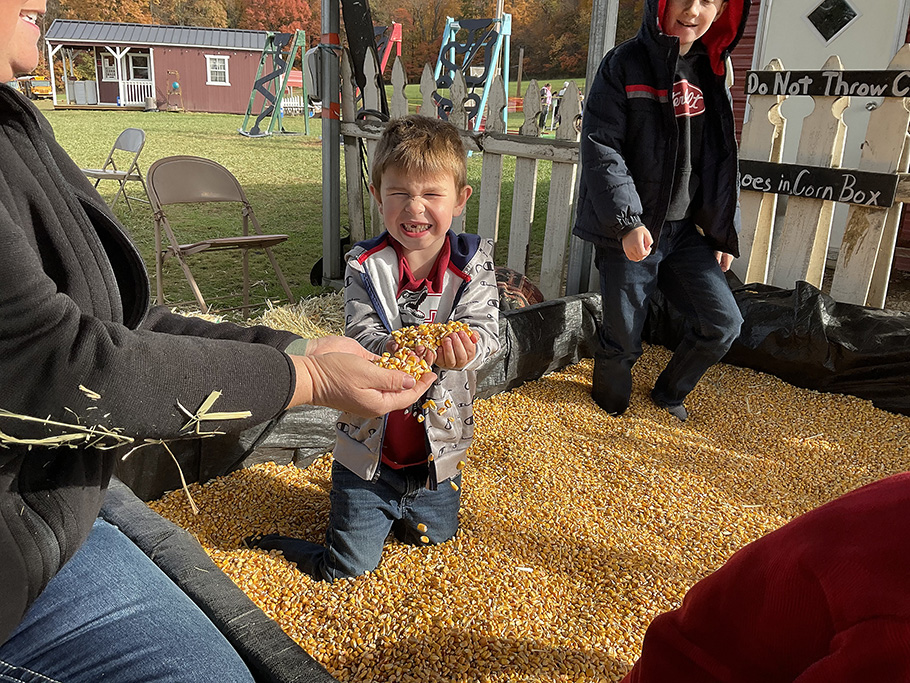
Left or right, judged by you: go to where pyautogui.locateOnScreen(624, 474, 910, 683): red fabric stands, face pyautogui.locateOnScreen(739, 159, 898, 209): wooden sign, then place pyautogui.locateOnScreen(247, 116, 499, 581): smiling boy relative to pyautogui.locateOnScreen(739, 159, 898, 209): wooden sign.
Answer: left

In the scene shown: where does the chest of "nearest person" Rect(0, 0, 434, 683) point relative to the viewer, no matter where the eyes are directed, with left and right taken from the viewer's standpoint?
facing to the right of the viewer

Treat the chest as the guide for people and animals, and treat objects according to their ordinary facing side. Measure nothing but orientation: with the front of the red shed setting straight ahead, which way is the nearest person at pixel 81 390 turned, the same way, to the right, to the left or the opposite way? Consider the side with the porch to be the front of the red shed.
to the left

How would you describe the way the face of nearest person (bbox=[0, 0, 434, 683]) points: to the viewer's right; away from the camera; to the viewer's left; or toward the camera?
to the viewer's right

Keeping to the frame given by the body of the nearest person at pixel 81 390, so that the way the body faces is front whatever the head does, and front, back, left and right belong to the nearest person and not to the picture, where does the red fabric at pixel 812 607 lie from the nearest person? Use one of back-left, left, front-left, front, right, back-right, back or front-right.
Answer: front-right

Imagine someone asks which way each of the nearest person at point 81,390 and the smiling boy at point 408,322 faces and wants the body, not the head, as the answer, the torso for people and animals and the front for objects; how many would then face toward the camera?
1
